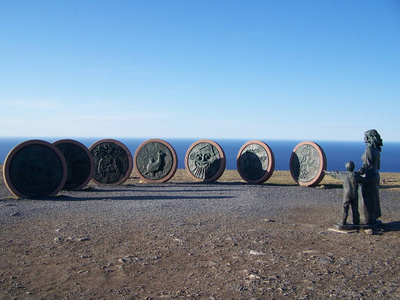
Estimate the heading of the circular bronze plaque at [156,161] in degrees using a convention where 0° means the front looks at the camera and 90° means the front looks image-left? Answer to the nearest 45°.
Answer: approximately 0°

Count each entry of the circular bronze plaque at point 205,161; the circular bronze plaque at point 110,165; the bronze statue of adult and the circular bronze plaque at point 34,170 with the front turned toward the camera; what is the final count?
3

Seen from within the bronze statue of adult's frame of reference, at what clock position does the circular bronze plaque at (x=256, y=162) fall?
The circular bronze plaque is roughly at 2 o'clock from the bronze statue of adult.

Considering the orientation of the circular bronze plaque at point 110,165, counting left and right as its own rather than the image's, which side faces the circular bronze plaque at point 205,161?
left

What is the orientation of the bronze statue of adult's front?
to the viewer's left

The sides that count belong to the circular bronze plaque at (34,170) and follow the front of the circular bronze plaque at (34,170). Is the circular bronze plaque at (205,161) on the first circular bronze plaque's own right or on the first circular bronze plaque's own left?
on the first circular bronze plaque's own left

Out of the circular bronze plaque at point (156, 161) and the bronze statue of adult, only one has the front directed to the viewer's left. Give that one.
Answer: the bronze statue of adult
